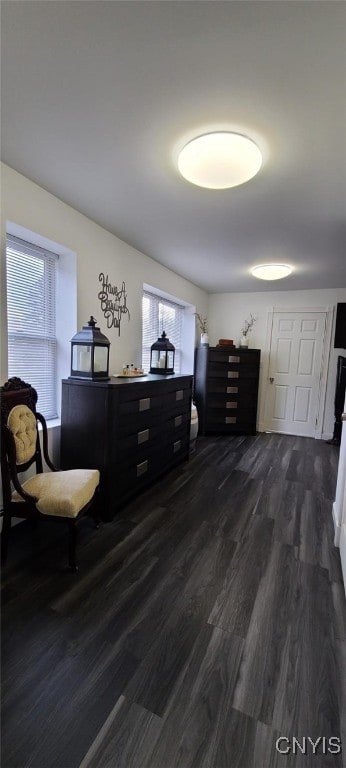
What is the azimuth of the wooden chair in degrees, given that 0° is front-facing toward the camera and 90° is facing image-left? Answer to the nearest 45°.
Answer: approximately 315°

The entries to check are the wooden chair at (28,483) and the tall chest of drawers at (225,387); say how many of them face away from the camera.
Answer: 0

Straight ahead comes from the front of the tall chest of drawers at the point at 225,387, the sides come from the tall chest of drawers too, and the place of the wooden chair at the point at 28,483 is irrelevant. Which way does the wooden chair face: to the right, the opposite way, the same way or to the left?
to the left

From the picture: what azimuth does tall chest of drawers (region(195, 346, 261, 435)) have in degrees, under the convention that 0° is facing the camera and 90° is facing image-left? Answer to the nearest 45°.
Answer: approximately 0°

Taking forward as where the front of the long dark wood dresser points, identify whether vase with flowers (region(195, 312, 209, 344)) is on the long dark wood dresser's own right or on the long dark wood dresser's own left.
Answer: on the long dark wood dresser's own left

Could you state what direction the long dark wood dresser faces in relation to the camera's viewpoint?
facing the viewer and to the right of the viewer

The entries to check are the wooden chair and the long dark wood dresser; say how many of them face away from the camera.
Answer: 0

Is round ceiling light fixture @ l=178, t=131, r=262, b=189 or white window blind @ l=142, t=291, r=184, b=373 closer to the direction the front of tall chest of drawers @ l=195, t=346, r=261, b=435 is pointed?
the round ceiling light fixture

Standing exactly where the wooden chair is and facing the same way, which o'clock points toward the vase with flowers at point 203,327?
The vase with flowers is roughly at 9 o'clock from the wooden chair.

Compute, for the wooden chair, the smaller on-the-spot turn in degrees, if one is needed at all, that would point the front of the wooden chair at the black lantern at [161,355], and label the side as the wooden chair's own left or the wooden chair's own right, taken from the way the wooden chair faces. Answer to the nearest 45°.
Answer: approximately 90° to the wooden chair's own left

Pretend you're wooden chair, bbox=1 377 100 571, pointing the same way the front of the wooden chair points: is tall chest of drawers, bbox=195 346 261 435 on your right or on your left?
on your left
